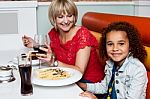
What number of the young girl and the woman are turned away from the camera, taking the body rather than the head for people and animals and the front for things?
0

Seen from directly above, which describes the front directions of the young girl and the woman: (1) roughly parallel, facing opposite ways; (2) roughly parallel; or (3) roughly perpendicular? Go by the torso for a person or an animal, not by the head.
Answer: roughly parallel

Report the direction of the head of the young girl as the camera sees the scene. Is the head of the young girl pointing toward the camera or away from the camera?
toward the camera

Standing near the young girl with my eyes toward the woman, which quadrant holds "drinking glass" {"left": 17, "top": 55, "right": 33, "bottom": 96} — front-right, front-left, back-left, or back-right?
front-left

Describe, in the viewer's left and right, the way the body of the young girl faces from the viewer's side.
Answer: facing the viewer and to the left of the viewer

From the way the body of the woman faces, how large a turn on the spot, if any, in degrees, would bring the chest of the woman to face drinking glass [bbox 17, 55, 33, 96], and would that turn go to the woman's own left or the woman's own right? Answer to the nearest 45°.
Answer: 0° — they already face it
